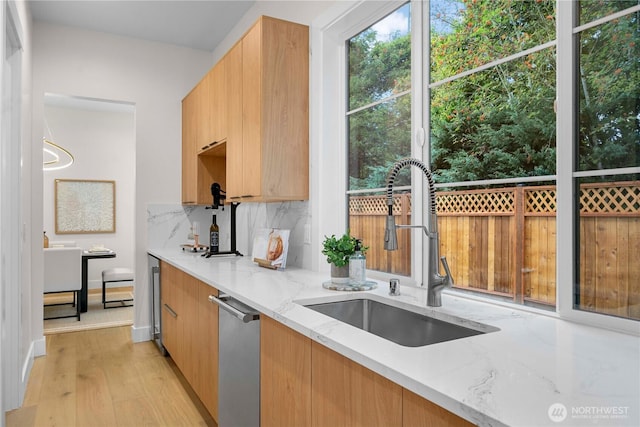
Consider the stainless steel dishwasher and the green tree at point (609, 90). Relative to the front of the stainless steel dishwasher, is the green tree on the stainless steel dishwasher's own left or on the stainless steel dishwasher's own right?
on the stainless steel dishwasher's own right

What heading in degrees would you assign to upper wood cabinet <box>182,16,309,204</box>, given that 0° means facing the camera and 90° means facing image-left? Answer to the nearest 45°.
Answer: approximately 45°

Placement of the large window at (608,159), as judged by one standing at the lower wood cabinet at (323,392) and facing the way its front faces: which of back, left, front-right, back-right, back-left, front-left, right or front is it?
back-left

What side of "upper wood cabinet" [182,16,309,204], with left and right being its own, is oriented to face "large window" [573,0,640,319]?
left

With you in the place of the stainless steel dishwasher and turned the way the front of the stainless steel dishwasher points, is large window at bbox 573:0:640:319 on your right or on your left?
on your left

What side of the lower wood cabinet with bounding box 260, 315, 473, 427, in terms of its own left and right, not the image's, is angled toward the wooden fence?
back

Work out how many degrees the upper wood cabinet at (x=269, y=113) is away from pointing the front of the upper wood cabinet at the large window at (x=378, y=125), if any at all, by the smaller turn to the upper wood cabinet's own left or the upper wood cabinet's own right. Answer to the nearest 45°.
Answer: approximately 90° to the upper wood cabinet's own left

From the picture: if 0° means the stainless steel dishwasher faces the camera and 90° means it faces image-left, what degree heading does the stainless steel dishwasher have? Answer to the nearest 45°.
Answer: approximately 45°

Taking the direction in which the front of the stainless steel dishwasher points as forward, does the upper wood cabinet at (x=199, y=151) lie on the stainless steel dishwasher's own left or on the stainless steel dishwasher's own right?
on the stainless steel dishwasher's own right
